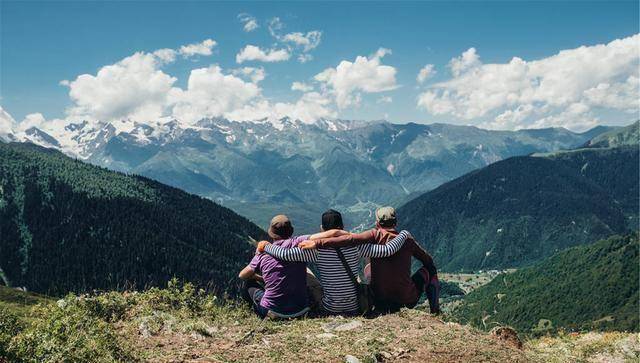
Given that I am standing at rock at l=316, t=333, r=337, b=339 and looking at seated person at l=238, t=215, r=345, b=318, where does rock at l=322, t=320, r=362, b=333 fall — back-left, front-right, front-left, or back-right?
front-right

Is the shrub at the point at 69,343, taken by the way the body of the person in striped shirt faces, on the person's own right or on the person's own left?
on the person's own left

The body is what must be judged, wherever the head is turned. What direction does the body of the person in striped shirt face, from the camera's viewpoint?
away from the camera

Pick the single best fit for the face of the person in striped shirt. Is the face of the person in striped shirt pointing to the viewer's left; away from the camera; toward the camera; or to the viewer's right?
away from the camera

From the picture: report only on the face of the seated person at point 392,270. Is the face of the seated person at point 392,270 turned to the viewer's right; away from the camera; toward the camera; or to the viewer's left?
away from the camera

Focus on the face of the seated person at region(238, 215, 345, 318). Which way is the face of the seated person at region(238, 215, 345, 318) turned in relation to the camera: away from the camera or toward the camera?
away from the camera
